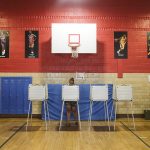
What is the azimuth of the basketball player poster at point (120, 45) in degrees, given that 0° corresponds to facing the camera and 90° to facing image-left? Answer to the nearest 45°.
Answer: approximately 0°

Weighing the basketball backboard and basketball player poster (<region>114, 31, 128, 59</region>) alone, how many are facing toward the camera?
2

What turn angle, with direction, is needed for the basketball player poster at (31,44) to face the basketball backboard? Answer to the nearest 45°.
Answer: approximately 45° to its left

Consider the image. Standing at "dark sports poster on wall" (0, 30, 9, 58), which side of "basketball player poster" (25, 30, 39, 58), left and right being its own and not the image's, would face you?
right

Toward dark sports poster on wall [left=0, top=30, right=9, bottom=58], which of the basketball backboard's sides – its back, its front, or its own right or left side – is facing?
right

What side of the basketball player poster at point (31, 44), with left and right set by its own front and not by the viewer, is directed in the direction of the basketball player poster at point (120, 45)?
left
